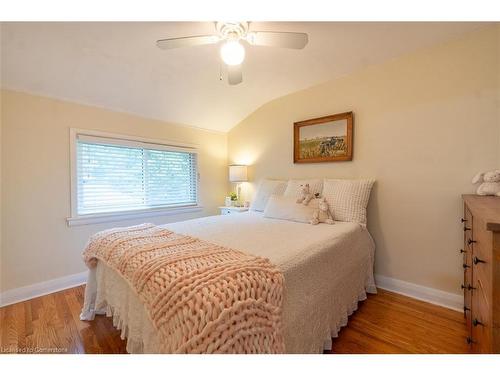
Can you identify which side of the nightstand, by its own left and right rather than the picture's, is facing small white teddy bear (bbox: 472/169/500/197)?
left

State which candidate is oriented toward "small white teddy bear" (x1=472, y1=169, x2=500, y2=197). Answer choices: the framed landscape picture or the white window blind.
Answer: the white window blind

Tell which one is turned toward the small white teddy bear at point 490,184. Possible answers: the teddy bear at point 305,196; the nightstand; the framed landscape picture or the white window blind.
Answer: the white window blind

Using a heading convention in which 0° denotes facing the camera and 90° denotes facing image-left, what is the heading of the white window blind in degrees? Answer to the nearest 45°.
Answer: approximately 315°

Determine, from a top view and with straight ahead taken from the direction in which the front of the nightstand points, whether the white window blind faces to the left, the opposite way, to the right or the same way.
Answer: to the left

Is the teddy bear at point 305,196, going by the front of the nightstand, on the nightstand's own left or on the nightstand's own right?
on the nightstand's own left
